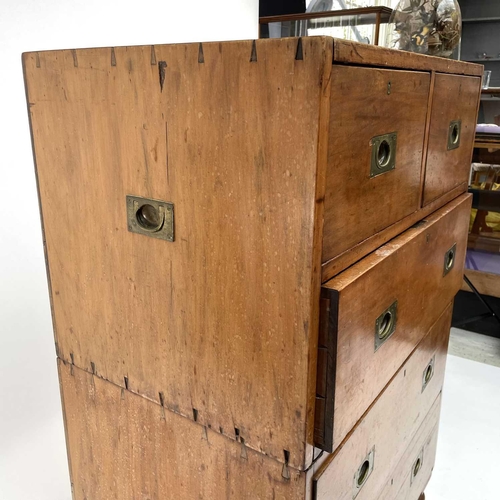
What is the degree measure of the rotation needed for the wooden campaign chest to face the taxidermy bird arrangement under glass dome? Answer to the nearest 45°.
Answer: approximately 90° to its left

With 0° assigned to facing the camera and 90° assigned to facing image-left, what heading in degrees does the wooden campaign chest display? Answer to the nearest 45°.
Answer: approximately 315°
